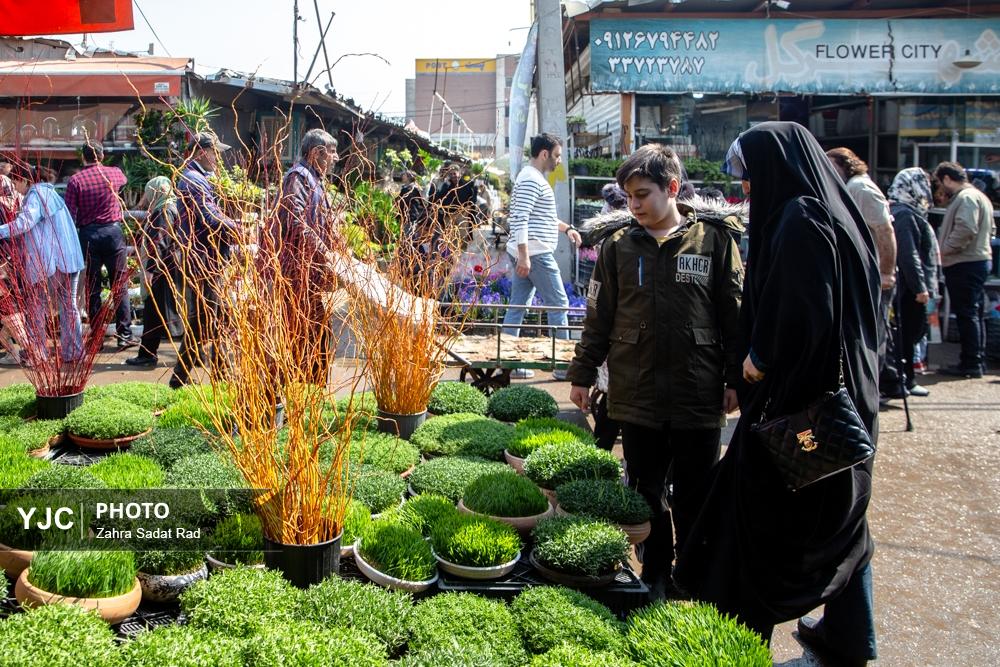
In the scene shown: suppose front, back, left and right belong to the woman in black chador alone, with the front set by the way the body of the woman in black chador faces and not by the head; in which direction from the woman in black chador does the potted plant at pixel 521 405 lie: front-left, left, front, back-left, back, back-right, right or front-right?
front-right

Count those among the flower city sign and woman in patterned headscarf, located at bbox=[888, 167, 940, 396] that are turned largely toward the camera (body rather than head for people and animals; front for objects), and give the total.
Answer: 1

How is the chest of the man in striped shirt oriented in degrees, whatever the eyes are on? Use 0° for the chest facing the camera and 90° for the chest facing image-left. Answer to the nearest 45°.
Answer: approximately 270°

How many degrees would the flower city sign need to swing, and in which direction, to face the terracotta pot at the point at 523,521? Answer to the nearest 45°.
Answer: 0° — it already faces it

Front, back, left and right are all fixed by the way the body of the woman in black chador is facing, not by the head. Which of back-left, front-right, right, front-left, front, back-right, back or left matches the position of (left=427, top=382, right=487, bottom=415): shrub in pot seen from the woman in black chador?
front-right

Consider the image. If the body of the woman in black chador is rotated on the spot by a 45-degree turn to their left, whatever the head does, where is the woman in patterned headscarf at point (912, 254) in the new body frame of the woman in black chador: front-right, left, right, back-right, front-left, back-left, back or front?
back-right

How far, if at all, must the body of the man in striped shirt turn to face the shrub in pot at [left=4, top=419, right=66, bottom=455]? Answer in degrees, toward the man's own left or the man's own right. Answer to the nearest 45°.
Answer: approximately 135° to the man's own right

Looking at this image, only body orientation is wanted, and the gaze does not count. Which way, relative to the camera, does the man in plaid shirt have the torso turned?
away from the camera

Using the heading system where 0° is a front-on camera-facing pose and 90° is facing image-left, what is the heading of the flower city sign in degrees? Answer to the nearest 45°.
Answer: approximately 0°

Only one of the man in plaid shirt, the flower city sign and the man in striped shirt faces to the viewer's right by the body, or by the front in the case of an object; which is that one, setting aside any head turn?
the man in striped shirt

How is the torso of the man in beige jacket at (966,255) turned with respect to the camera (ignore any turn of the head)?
to the viewer's left

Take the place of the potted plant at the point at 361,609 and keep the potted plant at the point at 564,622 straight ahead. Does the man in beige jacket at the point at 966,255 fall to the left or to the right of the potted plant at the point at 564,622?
left

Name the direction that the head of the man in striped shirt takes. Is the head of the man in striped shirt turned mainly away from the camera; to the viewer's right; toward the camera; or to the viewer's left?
to the viewer's right
